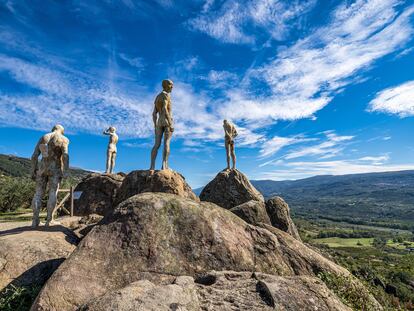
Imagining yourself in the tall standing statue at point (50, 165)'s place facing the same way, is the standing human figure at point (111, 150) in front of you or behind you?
in front

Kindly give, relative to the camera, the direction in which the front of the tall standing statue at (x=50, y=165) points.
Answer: facing away from the viewer and to the right of the viewer

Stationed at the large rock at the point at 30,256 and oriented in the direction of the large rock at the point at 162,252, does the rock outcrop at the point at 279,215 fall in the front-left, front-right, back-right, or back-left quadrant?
front-left

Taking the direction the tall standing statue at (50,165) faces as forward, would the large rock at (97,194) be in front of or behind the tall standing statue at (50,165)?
in front

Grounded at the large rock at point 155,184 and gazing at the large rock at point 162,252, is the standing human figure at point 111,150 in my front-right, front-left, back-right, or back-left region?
back-right

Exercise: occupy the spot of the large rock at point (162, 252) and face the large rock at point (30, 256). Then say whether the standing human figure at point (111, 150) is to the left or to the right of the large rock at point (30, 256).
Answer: right
